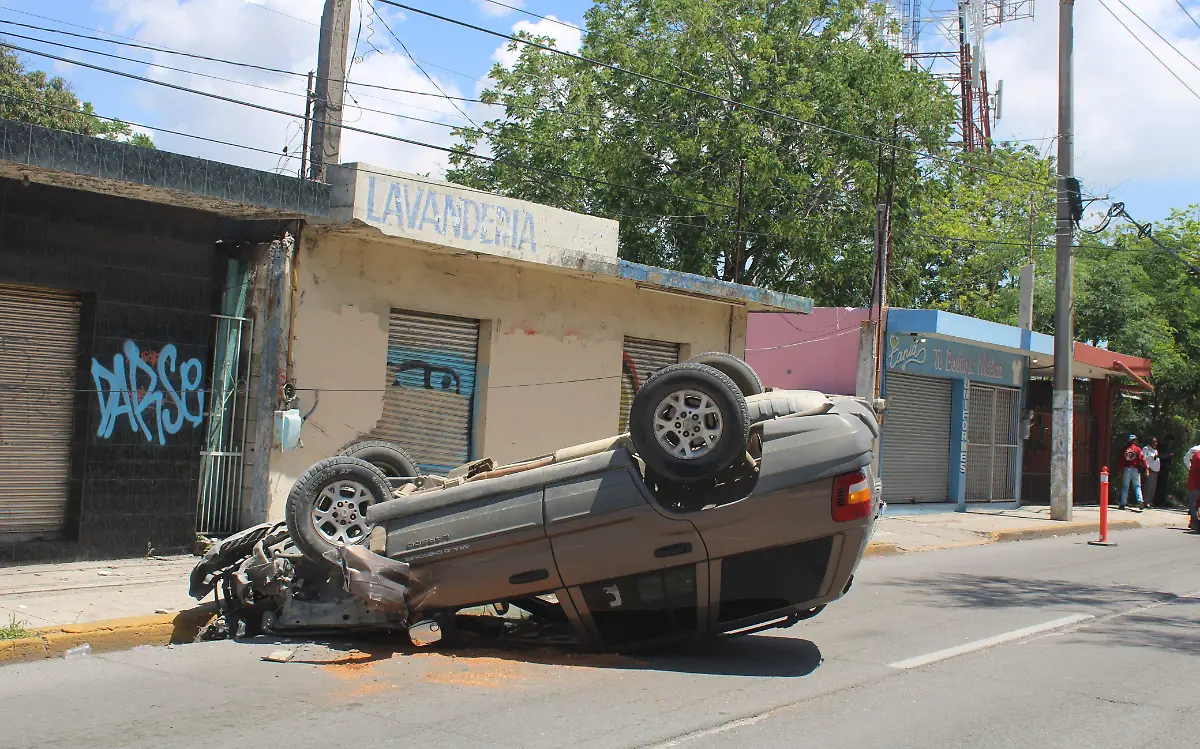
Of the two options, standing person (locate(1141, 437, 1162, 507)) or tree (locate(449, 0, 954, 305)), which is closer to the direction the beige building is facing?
the standing person

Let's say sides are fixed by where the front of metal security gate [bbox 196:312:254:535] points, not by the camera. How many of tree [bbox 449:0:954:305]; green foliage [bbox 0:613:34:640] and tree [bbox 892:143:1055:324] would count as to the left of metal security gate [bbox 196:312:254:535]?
2

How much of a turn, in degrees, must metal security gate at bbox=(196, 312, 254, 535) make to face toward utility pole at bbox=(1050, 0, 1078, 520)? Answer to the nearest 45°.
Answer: approximately 45° to its left

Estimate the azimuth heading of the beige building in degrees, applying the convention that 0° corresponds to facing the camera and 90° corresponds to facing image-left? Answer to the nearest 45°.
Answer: approximately 315°

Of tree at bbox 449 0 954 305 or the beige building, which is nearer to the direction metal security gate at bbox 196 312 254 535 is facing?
the beige building

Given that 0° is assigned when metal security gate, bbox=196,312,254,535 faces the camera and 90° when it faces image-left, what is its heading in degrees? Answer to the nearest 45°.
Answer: approximately 315°

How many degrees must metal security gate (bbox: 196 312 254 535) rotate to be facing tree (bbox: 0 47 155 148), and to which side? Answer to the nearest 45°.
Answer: approximately 135° to its left

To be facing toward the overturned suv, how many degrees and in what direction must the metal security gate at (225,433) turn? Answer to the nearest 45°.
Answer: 0° — it already faces it

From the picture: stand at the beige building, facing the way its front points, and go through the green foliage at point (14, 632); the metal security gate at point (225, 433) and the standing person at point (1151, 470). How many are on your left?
1

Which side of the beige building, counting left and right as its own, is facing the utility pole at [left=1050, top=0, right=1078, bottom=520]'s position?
left

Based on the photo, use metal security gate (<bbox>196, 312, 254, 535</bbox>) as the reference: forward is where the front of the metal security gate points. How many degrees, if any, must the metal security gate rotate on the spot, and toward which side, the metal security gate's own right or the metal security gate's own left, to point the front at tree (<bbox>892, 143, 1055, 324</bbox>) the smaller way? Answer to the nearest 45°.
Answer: approximately 90° to the metal security gate's own left

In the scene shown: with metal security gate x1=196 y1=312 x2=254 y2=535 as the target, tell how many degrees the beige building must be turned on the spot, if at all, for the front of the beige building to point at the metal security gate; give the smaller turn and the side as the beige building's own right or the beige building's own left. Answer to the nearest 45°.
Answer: approximately 90° to the beige building's own right

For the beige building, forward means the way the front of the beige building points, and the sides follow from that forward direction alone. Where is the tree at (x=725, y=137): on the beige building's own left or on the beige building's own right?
on the beige building's own left

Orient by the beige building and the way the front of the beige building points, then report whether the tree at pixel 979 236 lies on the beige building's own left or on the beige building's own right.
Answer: on the beige building's own left

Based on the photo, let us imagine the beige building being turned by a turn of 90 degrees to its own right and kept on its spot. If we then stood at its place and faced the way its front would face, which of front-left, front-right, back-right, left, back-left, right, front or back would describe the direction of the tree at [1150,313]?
back

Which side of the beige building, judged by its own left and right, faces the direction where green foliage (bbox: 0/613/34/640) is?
right
